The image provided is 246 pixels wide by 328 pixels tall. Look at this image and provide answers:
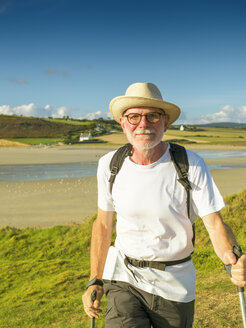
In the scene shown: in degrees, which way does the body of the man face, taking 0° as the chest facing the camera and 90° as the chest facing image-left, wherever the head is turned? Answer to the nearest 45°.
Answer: approximately 0°
